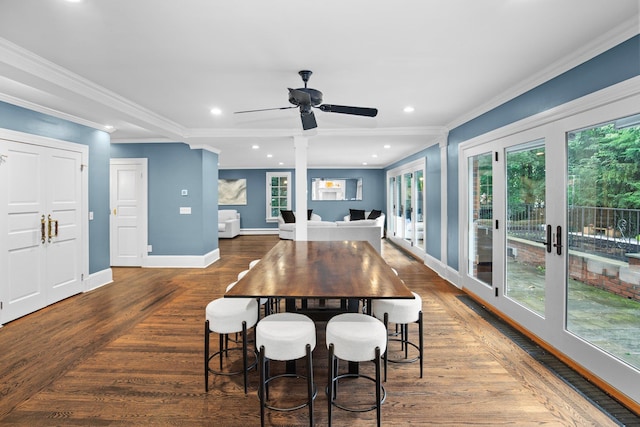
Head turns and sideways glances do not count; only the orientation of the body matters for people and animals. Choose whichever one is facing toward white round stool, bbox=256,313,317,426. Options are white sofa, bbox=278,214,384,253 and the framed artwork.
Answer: the framed artwork

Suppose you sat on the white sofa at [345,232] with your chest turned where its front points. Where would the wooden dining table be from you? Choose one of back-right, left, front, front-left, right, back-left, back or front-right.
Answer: back

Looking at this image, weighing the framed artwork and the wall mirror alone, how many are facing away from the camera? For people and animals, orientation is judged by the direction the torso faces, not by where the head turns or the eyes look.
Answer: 0

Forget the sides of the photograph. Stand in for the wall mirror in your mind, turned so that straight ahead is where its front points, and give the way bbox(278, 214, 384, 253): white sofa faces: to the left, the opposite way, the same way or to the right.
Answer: the opposite way

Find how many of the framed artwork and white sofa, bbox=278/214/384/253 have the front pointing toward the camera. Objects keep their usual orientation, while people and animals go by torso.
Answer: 1

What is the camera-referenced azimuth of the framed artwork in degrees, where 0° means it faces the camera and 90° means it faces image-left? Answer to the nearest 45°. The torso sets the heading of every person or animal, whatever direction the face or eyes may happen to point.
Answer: approximately 0°

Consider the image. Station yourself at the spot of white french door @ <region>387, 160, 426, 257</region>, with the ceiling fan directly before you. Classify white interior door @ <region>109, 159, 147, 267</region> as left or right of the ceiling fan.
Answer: right

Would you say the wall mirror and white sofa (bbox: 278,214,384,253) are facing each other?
yes

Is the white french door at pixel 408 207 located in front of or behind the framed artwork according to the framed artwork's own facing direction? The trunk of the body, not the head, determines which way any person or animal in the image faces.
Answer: in front

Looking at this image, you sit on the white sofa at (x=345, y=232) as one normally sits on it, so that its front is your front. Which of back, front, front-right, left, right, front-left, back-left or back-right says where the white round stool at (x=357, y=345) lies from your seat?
back

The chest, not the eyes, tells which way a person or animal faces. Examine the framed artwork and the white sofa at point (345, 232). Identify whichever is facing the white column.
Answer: the framed artwork
